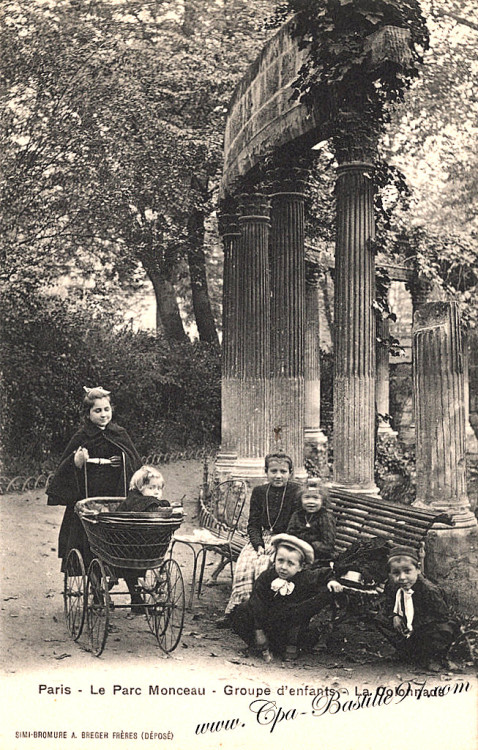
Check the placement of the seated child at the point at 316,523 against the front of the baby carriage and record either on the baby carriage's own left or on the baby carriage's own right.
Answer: on the baby carriage's own left

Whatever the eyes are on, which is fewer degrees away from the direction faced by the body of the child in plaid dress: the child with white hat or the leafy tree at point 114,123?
the child with white hat

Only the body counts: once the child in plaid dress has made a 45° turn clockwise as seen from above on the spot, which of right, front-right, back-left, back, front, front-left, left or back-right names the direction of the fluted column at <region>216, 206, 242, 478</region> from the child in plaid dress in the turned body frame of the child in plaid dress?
back-right

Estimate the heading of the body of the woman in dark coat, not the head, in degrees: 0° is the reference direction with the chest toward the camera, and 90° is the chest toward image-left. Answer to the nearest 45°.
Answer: approximately 315°

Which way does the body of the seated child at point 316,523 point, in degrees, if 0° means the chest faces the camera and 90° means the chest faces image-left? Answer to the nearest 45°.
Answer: approximately 0°

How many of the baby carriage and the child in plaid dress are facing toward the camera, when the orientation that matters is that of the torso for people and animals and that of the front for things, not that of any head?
2

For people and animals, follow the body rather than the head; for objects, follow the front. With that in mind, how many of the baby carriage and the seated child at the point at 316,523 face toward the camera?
2

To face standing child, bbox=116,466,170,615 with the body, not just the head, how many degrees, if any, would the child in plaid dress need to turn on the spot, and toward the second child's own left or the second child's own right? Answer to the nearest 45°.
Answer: approximately 45° to the second child's own right
